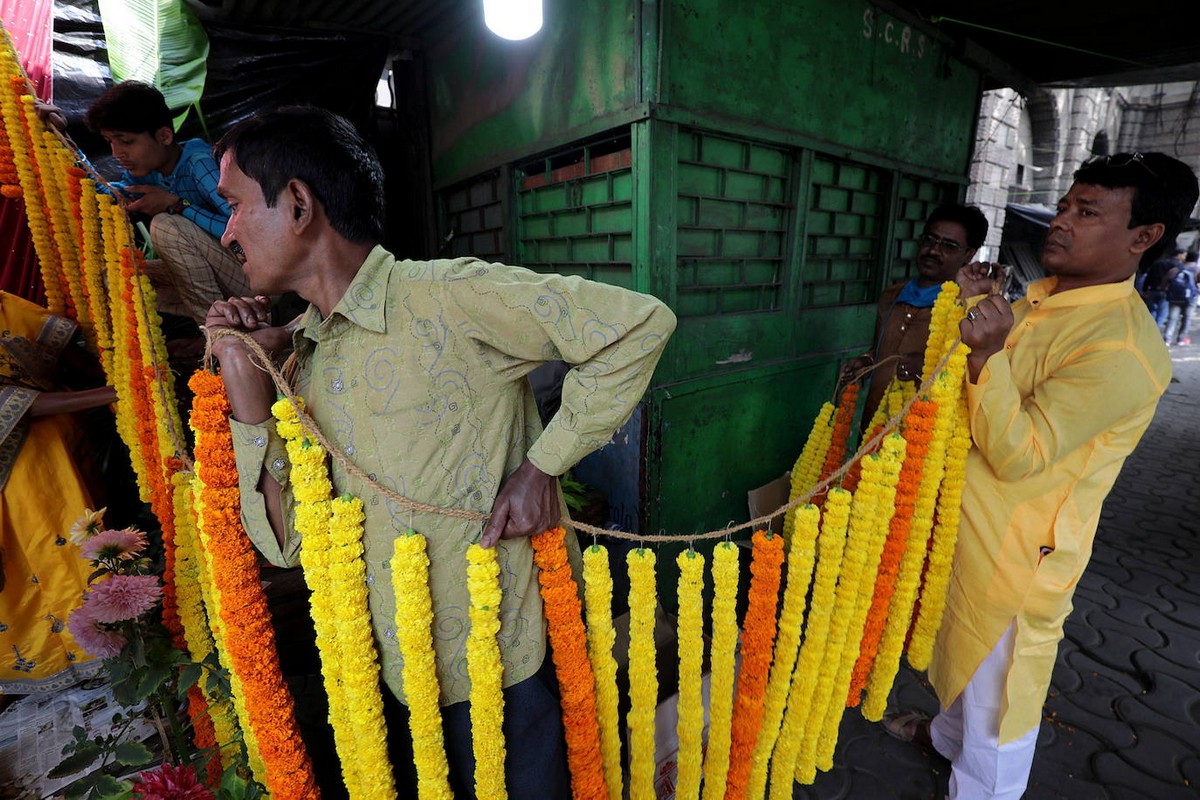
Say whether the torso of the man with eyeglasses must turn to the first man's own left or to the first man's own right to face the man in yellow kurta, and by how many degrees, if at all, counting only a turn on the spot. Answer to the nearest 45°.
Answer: approximately 45° to the first man's own left

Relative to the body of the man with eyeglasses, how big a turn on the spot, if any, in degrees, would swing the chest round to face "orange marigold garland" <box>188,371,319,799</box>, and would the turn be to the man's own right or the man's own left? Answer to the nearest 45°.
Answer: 0° — they already face it

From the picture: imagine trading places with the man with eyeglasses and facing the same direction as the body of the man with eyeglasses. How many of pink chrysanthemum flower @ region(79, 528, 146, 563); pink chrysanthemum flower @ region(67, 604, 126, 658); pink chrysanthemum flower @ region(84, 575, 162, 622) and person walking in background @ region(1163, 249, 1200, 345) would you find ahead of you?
3

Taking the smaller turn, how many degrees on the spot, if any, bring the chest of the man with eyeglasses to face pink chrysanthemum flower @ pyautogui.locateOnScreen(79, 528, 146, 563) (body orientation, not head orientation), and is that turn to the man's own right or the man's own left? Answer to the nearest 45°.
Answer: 0° — they already face it

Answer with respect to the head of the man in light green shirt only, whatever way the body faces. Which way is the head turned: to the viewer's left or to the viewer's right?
to the viewer's left

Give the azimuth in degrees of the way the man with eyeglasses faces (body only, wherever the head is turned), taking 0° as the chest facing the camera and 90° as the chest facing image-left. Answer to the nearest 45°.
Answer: approximately 45°

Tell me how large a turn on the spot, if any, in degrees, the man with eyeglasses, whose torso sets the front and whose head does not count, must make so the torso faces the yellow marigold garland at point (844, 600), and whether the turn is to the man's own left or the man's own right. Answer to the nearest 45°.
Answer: approximately 45° to the man's own left
